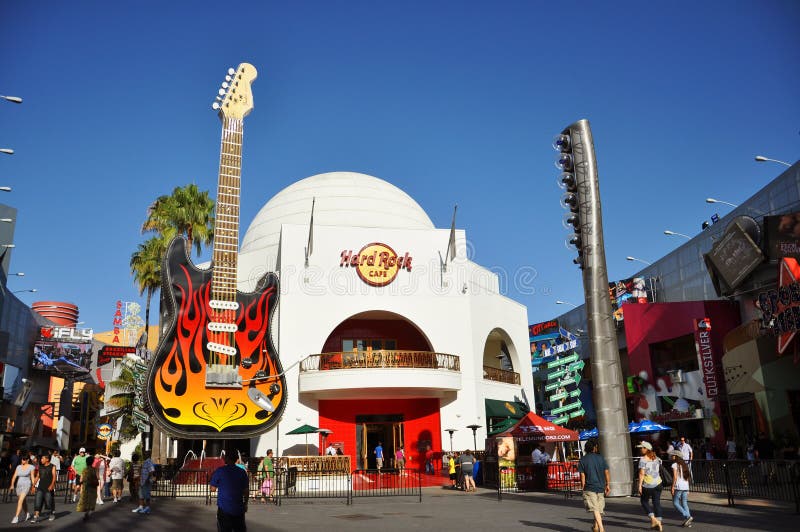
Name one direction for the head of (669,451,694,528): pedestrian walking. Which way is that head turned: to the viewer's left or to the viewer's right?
to the viewer's left

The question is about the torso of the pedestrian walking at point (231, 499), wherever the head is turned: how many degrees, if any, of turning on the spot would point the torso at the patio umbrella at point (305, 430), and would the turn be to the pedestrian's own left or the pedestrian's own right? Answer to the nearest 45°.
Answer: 0° — they already face it

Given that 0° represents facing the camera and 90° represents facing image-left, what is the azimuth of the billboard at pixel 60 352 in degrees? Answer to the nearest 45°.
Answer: approximately 0°

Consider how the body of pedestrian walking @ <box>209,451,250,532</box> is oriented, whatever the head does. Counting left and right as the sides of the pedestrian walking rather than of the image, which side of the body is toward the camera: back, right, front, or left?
back

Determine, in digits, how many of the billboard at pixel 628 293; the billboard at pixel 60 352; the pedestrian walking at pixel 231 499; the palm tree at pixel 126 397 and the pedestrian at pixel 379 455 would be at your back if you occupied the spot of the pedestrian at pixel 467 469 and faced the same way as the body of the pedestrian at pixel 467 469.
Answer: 1

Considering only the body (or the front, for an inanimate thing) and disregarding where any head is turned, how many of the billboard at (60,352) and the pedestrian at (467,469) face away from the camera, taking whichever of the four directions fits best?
1

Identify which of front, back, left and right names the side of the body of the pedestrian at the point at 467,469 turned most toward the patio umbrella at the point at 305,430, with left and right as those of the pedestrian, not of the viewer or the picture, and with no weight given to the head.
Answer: left

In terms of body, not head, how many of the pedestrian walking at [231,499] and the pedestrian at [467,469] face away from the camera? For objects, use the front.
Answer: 2

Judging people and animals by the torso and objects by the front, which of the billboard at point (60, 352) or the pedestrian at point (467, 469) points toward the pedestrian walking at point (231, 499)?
the billboard

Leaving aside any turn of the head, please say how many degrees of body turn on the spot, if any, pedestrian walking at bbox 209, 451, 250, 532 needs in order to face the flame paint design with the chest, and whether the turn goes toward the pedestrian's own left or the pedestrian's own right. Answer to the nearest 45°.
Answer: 0° — they already face it

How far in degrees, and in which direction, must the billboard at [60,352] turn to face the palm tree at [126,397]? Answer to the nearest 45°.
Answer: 0° — it already faces it

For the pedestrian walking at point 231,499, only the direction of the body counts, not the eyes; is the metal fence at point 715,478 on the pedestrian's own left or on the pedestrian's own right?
on the pedestrian's own right

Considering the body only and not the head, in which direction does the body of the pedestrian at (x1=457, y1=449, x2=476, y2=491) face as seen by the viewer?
away from the camera

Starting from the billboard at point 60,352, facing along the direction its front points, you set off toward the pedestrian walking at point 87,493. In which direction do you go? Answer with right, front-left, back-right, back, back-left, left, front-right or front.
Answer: front

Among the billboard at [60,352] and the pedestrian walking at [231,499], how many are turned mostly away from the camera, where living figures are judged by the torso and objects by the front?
1
